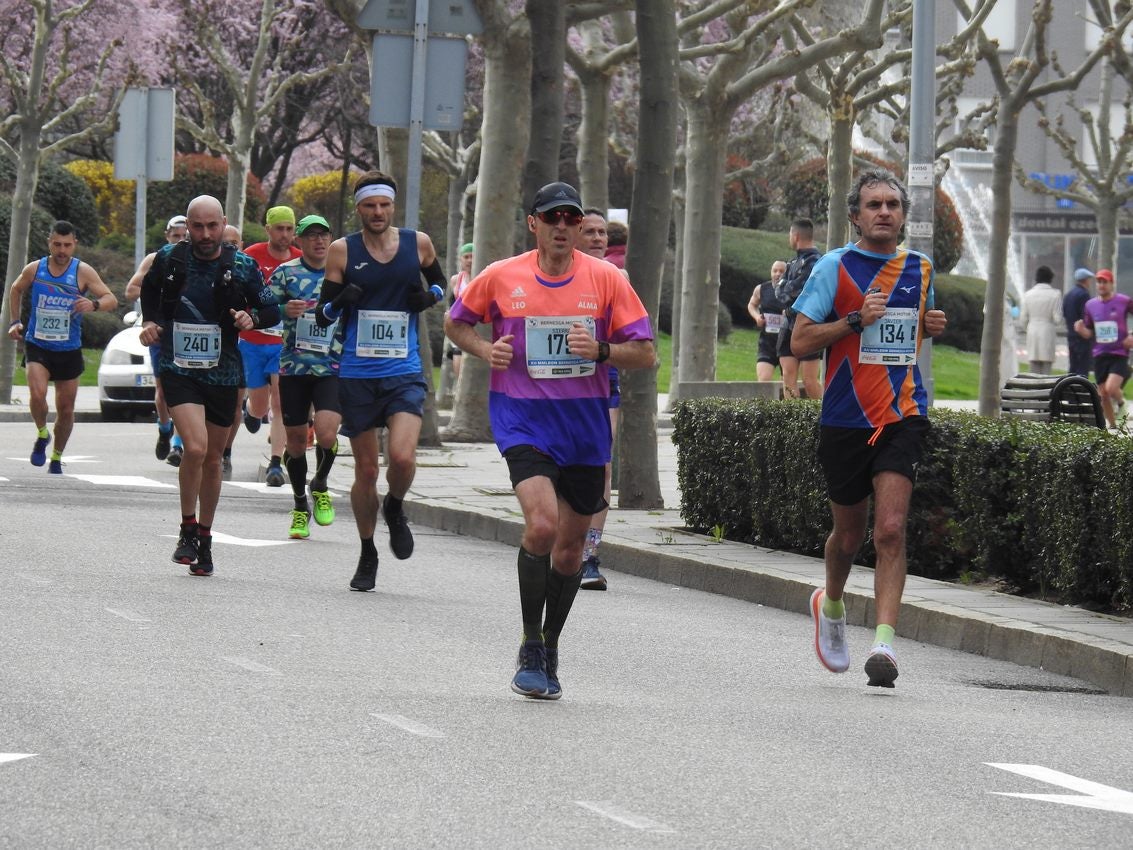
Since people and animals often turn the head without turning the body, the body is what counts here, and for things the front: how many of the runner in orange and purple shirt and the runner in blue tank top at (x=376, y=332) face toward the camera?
2

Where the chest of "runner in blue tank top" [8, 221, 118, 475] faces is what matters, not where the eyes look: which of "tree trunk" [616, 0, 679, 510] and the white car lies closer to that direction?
the tree trunk

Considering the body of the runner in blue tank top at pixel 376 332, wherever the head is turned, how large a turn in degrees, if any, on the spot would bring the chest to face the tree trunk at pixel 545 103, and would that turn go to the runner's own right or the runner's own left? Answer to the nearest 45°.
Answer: approximately 180°

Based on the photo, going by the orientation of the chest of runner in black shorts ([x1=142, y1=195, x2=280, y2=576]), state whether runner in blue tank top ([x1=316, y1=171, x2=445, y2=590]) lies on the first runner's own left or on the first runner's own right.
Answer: on the first runner's own left

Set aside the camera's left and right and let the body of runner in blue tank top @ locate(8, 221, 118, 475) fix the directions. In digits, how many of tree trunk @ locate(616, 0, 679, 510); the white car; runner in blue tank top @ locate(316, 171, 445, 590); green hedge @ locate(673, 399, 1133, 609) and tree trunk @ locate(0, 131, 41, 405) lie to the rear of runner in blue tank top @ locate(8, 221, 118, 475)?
2

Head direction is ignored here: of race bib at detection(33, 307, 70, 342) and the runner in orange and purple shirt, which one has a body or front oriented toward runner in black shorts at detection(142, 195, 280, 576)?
the race bib

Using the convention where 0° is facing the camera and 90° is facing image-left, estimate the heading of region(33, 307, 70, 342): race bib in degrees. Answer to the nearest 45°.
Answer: approximately 0°

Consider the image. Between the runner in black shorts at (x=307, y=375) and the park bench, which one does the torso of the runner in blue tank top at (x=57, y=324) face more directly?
the runner in black shorts

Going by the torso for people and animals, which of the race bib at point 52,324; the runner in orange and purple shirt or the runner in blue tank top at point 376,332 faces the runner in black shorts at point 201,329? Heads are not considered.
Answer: the race bib

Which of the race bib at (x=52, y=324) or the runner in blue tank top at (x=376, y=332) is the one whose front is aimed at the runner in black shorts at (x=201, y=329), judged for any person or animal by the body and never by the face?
the race bib

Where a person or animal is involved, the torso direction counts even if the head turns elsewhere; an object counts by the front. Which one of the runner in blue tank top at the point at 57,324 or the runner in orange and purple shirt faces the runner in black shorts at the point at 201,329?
the runner in blue tank top

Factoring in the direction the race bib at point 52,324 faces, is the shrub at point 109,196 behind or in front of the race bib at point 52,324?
behind
